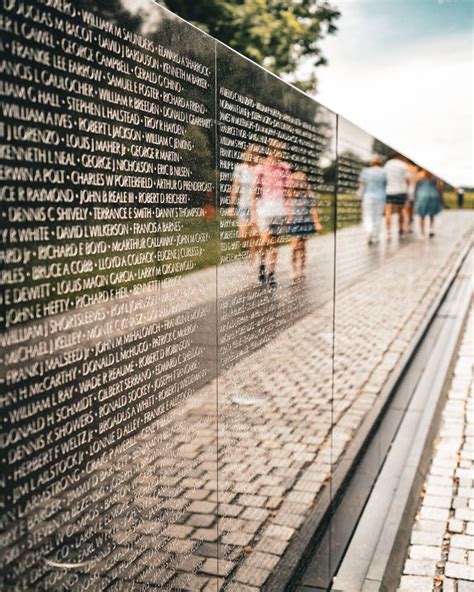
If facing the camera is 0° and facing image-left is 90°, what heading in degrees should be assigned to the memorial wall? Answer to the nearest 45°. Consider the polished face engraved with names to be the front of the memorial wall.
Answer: approximately 315°

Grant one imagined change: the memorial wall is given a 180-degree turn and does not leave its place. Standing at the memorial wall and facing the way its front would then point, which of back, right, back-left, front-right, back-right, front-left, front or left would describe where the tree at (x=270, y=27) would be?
front-right
